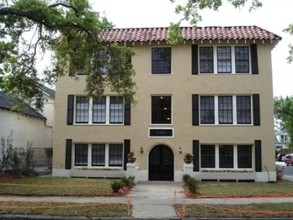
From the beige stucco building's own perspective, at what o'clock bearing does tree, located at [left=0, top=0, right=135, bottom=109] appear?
The tree is roughly at 1 o'clock from the beige stucco building.

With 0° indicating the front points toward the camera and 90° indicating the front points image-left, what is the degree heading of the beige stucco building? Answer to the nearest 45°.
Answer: approximately 0°

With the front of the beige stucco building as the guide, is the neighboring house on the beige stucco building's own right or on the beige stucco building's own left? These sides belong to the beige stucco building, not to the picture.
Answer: on the beige stucco building's own right
